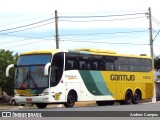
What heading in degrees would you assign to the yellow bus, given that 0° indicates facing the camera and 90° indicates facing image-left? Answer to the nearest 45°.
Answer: approximately 45°
